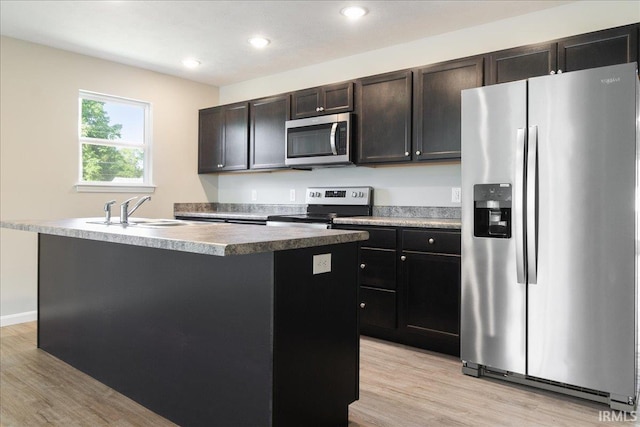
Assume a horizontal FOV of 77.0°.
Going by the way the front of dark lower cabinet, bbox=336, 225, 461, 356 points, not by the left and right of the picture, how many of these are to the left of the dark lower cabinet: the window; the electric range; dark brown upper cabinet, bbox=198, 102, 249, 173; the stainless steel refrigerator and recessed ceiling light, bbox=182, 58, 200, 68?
1

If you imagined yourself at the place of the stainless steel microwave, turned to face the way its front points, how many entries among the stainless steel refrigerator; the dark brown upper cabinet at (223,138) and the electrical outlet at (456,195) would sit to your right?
1

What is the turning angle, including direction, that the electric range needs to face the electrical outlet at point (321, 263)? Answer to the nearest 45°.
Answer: approximately 45° to its left

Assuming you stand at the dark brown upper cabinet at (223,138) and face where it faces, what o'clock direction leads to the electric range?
The electric range is roughly at 9 o'clock from the dark brown upper cabinet.

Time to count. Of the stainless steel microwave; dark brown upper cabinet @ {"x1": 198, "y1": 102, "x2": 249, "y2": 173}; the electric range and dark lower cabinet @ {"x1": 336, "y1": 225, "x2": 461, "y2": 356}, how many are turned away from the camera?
0

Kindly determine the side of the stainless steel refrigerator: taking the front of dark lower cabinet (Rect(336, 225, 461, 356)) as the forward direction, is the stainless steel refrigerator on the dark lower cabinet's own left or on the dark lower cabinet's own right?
on the dark lower cabinet's own left

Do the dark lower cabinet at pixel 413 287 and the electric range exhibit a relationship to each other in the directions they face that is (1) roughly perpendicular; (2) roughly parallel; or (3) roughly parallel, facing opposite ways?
roughly parallel

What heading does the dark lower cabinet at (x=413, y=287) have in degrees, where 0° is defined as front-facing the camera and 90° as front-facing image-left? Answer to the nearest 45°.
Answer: approximately 45°

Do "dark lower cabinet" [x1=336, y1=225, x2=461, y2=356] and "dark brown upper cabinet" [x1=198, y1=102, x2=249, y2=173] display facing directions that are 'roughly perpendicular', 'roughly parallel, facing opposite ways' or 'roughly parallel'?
roughly parallel

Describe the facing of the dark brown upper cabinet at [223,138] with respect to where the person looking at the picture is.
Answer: facing the viewer and to the left of the viewer

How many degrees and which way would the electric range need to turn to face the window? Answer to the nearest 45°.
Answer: approximately 45° to its right

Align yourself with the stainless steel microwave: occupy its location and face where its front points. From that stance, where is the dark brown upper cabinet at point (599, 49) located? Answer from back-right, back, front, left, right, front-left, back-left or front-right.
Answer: left

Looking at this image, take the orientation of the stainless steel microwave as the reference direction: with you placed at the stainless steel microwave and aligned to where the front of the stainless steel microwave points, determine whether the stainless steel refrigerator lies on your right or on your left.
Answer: on your left

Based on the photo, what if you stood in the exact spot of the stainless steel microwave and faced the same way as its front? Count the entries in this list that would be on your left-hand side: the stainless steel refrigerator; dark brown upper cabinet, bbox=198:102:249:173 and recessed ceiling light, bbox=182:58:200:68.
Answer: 1

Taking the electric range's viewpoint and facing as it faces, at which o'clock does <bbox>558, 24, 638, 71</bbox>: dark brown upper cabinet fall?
The dark brown upper cabinet is roughly at 9 o'clock from the electric range.

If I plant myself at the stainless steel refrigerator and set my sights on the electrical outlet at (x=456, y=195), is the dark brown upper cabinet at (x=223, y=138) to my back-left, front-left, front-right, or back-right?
front-left

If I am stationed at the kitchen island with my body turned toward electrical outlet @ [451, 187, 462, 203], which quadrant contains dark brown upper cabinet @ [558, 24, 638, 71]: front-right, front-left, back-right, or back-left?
front-right

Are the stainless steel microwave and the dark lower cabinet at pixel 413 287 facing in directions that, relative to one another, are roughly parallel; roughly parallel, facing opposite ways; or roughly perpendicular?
roughly parallel

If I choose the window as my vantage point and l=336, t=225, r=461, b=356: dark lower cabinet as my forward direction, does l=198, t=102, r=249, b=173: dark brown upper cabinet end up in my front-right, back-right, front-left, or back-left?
front-left
